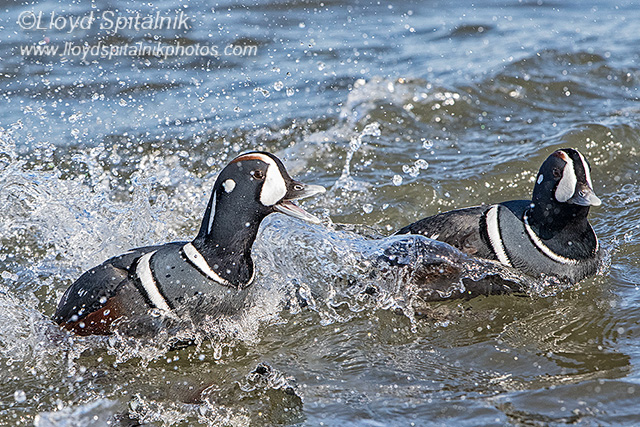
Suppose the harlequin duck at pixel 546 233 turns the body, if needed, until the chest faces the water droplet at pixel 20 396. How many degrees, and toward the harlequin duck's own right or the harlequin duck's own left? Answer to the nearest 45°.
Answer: approximately 90° to the harlequin duck's own right

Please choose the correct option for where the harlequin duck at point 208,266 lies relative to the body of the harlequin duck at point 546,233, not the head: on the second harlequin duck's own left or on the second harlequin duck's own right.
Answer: on the second harlequin duck's own right

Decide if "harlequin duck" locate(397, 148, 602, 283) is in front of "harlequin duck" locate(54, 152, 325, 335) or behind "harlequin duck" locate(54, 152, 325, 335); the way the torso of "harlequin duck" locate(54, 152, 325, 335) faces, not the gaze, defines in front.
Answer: in front

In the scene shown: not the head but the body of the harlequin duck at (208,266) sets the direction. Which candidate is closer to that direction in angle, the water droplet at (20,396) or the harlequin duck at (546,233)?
the harlequin duck

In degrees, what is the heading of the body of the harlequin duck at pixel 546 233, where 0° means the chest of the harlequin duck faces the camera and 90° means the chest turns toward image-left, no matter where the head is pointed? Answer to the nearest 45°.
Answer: approximately 315°

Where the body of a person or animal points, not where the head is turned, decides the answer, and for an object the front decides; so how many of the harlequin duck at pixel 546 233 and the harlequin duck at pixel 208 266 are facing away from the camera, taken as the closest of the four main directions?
0

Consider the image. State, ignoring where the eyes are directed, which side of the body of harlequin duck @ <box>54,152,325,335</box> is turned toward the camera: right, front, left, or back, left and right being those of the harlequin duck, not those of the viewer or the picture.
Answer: right
